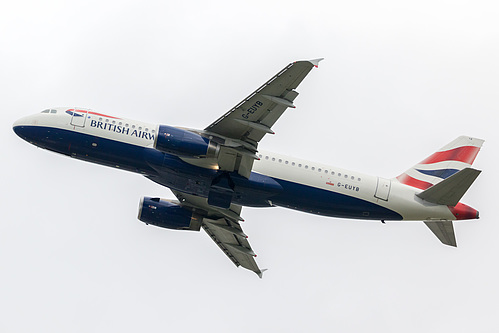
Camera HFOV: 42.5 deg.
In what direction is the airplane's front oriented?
to the viewer's left
